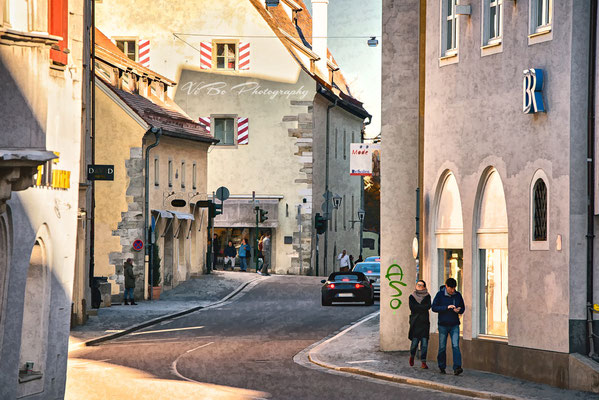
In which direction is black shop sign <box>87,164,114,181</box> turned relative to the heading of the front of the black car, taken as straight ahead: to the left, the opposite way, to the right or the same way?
the opposite way

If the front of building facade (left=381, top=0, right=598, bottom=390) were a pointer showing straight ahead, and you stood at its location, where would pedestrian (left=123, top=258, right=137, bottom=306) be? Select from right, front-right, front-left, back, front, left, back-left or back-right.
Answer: right

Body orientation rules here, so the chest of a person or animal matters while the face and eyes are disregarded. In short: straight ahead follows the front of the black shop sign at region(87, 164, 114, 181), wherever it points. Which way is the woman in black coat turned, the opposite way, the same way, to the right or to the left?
the same way

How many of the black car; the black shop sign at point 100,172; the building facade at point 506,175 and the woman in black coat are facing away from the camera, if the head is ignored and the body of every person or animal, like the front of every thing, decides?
1

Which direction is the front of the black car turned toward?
away from the camera

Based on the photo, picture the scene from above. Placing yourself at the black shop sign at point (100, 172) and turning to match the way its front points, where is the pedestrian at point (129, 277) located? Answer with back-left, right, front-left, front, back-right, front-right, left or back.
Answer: back

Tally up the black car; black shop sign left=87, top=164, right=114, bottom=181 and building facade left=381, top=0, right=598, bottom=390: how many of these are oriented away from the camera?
1

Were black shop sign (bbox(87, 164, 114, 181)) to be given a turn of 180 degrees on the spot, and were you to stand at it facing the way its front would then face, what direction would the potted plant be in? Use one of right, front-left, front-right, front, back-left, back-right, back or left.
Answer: front

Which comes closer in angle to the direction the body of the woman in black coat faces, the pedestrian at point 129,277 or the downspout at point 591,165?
the downspout

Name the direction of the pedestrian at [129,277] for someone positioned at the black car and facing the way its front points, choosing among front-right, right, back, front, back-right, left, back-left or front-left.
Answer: left

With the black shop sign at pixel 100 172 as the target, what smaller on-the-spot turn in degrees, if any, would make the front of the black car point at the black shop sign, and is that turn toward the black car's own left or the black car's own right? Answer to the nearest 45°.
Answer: approximately 135° to the black car's own left

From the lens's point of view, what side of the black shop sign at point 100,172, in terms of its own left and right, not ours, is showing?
front

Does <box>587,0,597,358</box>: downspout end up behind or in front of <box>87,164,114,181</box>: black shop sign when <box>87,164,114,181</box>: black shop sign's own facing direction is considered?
in front

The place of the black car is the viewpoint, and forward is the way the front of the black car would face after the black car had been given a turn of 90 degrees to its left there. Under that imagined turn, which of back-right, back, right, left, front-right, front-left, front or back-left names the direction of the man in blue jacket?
left

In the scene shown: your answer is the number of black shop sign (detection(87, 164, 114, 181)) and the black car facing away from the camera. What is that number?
1
